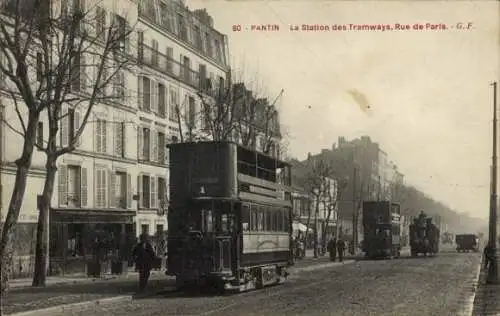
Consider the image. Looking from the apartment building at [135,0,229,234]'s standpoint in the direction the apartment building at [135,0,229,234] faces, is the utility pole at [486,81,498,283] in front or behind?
in front

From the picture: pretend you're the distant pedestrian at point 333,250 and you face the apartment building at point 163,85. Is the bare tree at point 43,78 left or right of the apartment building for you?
left

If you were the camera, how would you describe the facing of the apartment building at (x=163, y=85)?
facing the viewer and to the right of the viewer

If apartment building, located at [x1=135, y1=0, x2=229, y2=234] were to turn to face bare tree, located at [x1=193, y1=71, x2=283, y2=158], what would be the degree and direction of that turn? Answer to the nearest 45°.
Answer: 0° — it already faces it

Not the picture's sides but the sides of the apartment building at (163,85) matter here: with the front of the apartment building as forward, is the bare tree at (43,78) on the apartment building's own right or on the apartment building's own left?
on the apartment building's own right

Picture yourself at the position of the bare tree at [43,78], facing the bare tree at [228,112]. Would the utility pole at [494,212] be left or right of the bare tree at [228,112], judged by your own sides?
right

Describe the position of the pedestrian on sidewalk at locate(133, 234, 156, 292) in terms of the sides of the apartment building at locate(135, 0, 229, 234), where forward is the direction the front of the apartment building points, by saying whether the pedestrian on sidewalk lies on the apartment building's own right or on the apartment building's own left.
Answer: on the apartment building's own right
